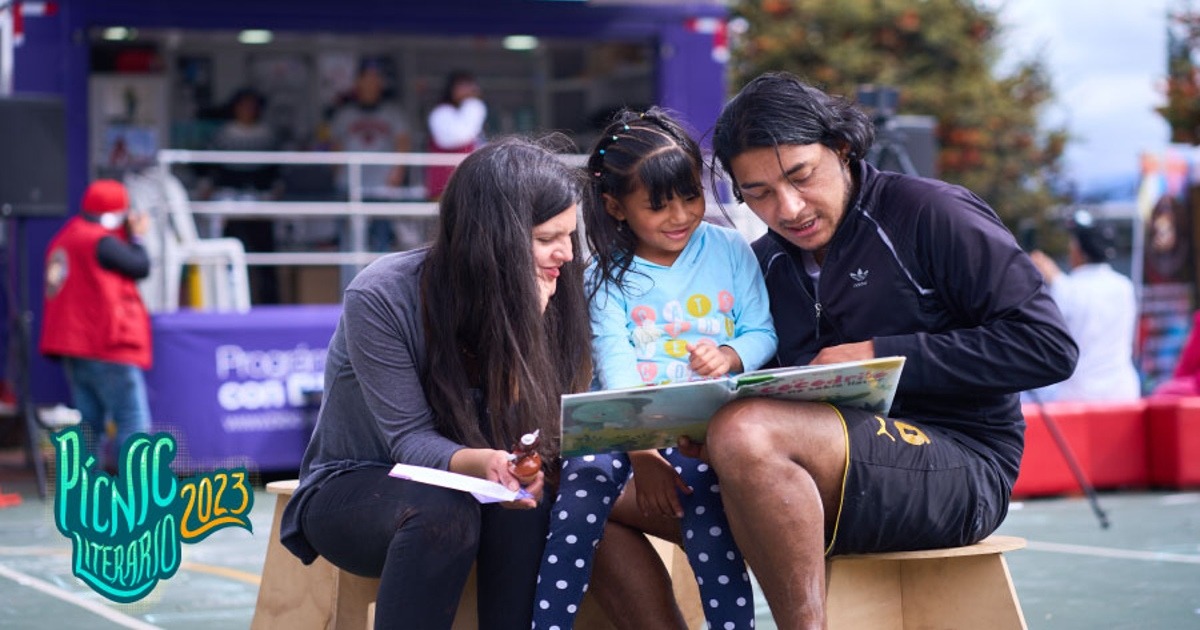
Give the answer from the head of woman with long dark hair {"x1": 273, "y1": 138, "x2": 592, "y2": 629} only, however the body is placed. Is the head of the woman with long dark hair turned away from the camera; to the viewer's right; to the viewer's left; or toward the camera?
to the viewer's right

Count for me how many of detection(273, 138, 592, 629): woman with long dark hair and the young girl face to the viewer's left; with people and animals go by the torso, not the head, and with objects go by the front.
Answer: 0

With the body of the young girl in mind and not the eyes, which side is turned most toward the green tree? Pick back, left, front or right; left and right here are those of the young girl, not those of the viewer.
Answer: back

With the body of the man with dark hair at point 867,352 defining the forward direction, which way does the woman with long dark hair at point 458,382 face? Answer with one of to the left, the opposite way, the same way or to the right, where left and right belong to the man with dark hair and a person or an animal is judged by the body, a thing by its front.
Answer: to the left

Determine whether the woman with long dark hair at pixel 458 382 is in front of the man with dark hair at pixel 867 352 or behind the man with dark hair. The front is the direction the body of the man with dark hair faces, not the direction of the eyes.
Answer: in front

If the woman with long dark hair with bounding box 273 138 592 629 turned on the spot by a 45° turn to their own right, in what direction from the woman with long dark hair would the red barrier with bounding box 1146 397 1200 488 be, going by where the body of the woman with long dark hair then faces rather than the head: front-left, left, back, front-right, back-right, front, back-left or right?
back-left

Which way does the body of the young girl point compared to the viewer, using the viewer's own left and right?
facing the viewer

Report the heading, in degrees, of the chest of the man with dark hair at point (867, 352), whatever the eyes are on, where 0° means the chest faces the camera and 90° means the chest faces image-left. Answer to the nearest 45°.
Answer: approximately 45°

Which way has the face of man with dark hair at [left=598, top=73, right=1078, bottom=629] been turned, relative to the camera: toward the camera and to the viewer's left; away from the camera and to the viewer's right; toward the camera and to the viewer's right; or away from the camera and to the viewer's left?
toward the camera and to the viewer's left

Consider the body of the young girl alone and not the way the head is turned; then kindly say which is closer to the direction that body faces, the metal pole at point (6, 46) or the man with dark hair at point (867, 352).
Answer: the man with dark hair

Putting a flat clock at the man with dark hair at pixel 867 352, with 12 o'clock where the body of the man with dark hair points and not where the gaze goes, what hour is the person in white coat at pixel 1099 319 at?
The person in white coat is roughly at 5 o'clock from the man with dark hair.

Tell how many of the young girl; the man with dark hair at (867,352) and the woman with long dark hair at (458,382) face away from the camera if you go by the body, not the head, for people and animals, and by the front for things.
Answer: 0

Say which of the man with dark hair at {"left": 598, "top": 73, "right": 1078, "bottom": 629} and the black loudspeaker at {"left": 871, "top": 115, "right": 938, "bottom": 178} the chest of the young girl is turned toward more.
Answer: the man with dark hair

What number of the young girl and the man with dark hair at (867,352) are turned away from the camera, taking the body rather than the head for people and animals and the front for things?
0
